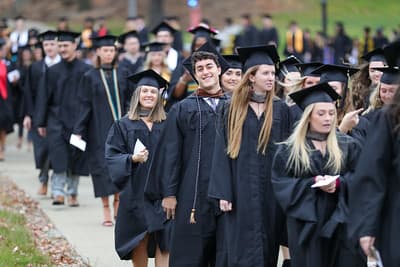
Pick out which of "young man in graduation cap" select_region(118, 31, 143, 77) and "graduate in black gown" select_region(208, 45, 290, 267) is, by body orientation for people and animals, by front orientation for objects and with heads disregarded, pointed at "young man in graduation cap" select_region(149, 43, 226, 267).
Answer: "young man in graduation cap" select_region(118, 31, 143, 77)

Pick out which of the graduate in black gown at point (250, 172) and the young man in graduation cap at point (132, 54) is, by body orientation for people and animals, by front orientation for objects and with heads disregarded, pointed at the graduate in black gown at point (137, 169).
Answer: the young man in graduation cap

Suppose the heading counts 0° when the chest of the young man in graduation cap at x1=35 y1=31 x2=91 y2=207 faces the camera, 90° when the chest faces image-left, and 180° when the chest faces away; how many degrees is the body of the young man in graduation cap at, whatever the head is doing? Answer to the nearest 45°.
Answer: approximately 0°

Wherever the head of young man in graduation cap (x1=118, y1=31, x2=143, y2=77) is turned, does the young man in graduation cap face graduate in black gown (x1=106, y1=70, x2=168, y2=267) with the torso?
yes
